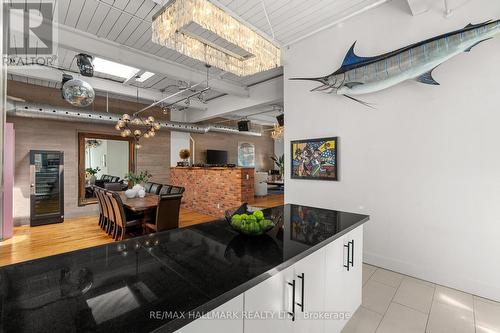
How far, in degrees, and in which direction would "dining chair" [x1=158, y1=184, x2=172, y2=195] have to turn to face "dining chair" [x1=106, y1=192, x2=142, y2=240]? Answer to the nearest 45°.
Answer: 0° — it already faces it

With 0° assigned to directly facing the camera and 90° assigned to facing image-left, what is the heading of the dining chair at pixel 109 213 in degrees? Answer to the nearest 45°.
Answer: approximately 270°

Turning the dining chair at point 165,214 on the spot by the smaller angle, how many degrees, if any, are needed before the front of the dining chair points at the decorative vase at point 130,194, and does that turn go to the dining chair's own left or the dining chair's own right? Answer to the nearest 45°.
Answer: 0° — it already faces it

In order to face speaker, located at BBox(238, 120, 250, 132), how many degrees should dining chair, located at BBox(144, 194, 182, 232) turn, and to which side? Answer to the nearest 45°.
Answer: approximately 90° to its right

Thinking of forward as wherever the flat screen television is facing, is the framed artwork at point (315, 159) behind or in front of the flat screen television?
in front

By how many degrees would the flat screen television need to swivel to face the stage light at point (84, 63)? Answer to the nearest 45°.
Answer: approximately 45° to its right

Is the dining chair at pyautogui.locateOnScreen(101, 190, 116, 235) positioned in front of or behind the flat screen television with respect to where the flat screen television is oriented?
in front

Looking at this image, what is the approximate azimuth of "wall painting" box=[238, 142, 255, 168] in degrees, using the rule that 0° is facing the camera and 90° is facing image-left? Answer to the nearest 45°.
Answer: approximately 0°

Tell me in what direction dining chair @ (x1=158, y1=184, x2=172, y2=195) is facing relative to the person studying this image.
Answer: facing the viewer and to the left of the viewer

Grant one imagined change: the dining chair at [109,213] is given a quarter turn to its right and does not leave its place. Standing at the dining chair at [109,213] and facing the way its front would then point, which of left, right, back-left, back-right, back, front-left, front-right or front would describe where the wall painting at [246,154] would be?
back-left

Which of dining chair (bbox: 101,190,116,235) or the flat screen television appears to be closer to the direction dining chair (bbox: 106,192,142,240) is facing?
the flat screen television
